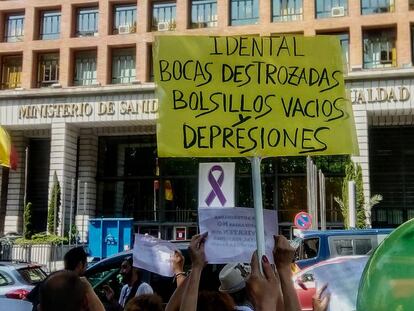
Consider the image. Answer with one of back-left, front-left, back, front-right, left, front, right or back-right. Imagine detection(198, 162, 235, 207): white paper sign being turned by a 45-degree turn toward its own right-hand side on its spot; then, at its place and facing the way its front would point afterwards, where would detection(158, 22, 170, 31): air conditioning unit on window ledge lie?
back-right

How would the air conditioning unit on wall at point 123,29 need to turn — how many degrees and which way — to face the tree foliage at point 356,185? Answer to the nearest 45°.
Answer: approximately 45° to its left

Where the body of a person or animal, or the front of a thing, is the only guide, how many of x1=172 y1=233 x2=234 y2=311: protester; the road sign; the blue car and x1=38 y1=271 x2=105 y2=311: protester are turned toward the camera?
1

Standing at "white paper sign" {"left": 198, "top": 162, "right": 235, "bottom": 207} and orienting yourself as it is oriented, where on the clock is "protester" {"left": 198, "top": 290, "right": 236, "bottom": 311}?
The protester is roughly at 12 o'clock from the white paper sign.

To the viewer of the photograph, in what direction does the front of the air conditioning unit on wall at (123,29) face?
facing the viewer

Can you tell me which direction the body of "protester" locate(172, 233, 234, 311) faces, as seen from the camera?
away from the camera

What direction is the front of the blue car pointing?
to the viewer's left

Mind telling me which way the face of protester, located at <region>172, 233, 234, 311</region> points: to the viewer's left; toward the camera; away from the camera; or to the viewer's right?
away from the camera

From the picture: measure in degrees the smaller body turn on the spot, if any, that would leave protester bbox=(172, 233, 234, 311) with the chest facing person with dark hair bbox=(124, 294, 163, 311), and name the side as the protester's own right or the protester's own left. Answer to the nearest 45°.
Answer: approximately 45° to the protester's own left

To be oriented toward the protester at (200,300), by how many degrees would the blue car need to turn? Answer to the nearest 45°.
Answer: approximately 90° to its left

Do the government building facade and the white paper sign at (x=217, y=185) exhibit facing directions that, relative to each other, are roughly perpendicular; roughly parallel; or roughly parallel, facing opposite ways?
roughly parallel

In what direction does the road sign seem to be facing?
toward the camera

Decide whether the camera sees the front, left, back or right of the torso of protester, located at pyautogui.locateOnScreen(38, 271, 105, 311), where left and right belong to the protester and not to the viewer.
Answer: back

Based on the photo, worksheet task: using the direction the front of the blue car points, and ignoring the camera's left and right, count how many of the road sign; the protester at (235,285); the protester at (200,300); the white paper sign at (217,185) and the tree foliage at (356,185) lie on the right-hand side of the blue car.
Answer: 2

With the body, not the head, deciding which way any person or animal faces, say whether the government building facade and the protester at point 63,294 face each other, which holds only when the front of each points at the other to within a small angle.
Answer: yes

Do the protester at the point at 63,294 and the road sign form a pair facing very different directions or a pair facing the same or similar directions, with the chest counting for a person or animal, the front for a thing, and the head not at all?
very different directions

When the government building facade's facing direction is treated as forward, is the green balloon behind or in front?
in front

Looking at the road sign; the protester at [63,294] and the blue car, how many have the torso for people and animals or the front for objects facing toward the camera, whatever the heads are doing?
1
